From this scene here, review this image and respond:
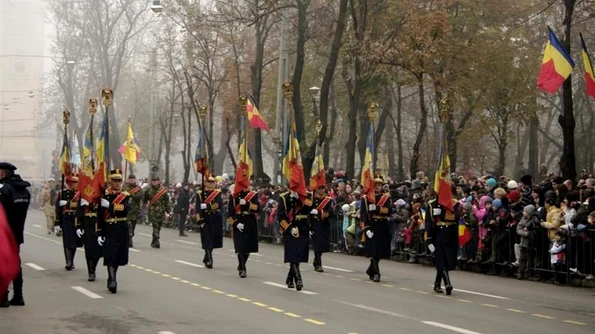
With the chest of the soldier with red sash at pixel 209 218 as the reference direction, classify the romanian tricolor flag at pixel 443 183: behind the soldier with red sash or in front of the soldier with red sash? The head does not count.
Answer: in front

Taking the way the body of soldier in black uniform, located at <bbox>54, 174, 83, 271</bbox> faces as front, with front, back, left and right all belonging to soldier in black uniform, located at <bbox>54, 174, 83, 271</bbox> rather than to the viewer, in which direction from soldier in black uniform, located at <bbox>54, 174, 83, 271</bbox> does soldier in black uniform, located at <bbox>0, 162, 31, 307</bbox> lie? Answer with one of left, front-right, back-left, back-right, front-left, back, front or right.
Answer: front

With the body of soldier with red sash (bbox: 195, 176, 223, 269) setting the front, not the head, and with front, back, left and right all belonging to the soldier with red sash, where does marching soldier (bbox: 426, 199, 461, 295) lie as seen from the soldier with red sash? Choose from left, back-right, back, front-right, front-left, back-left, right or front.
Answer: front-left

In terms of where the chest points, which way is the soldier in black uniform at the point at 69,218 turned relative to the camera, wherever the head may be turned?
toward the camera

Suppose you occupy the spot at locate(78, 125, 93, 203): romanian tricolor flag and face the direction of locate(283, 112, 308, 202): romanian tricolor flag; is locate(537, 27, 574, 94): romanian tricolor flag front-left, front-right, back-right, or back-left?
front-left

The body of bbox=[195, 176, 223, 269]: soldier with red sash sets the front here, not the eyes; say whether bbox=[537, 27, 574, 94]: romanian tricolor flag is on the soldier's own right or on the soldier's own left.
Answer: on the soldier's own left

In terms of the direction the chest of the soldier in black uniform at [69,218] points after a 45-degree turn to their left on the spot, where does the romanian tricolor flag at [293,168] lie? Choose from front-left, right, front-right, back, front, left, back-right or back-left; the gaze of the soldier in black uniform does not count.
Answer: front

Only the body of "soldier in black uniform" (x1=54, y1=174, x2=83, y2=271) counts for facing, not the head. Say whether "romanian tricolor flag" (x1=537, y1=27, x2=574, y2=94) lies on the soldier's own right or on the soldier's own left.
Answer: on the soldier's own left
